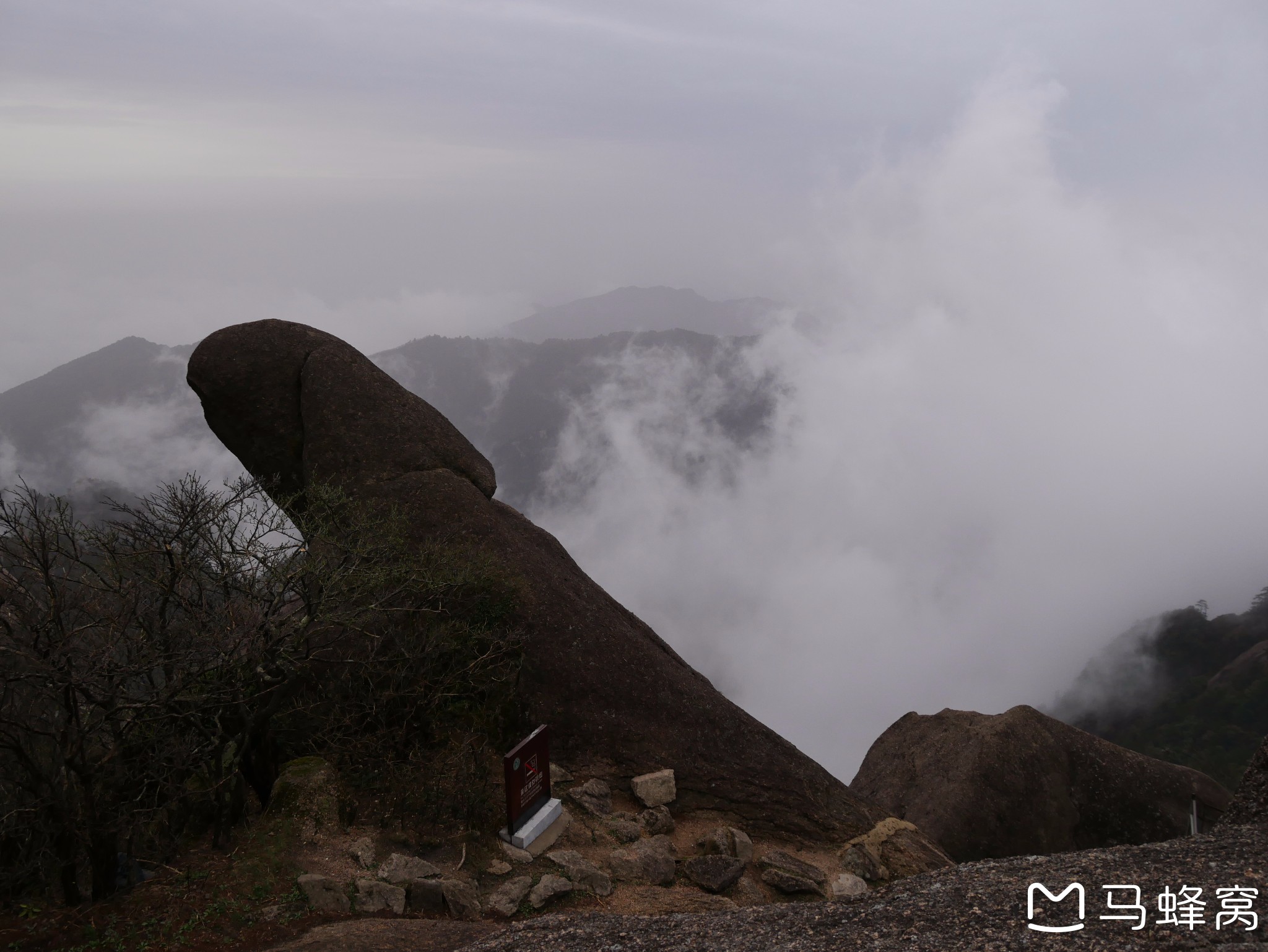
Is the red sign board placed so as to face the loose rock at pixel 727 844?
no

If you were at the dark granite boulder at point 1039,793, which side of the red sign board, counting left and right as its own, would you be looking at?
left

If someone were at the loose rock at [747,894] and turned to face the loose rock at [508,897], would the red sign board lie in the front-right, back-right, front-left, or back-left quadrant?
front-right

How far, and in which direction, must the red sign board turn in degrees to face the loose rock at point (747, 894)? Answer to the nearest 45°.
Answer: approximately 45° to its left

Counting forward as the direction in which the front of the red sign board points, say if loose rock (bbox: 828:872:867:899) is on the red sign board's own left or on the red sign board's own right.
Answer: on the red sign board's own left

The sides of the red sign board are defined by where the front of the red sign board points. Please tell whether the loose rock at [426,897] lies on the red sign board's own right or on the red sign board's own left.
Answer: on the red sign board's own right

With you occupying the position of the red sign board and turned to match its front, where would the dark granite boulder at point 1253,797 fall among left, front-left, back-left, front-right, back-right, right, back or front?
front-left

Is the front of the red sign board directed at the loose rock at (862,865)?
no
